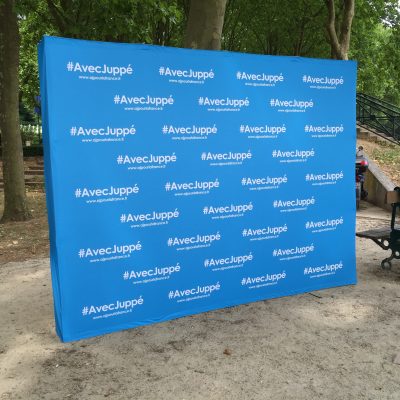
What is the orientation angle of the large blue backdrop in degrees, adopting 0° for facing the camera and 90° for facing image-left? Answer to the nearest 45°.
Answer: approximately 315°
